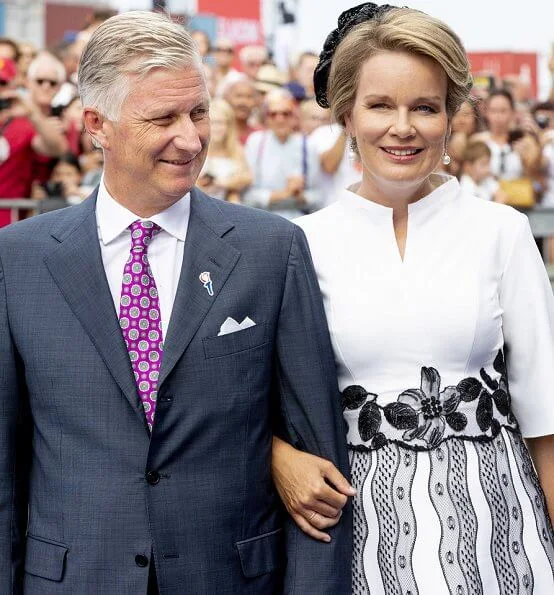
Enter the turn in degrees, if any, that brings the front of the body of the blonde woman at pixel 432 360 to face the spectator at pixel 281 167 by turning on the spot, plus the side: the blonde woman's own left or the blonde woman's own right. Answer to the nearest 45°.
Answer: approximately 180°

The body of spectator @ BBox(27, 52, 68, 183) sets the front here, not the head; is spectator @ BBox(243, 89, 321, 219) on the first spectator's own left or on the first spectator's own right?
on the first spectator's own left

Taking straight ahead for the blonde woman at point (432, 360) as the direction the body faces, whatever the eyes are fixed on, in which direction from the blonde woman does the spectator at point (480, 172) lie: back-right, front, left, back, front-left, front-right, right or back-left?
back

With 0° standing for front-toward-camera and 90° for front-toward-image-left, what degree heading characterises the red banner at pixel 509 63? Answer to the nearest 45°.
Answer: approximately 0°

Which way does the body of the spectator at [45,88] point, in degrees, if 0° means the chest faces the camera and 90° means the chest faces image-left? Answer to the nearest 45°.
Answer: approximately 0°

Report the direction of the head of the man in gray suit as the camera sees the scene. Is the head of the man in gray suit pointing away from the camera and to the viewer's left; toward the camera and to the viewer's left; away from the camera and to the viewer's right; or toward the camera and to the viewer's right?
toward the camera and to the viewer's right

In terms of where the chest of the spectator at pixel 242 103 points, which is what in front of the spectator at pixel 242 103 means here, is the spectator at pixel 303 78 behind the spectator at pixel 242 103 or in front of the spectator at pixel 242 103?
behind

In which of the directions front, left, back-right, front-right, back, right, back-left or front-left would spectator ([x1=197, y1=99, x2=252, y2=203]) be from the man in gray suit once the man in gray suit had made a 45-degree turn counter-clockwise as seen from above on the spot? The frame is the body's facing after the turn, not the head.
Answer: back-left
